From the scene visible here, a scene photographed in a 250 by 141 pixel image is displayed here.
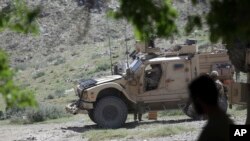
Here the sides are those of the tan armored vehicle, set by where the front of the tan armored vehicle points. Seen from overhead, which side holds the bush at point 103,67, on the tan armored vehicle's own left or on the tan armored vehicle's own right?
on the tan armored vehicle's own right

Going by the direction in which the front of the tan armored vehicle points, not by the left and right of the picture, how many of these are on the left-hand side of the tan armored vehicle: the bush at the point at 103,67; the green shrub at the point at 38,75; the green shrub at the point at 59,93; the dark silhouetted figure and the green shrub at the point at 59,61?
1

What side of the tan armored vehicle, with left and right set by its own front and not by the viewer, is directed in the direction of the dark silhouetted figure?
left

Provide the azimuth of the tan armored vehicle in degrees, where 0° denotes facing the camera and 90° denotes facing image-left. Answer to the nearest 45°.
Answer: approximately 90°
